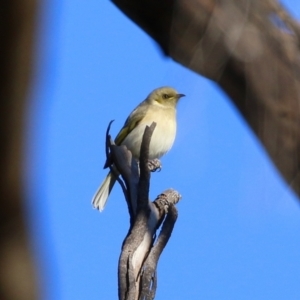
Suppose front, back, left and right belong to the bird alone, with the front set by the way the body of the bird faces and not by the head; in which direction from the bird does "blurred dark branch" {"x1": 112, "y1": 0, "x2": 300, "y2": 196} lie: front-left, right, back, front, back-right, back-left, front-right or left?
front-right

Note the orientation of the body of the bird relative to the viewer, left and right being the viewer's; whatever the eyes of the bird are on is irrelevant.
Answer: facing the viewer and to the right of the viewer

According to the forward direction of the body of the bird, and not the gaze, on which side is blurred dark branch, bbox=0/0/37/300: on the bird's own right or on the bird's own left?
on the bird's own right
